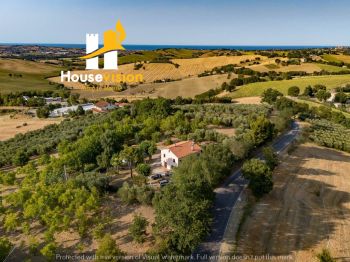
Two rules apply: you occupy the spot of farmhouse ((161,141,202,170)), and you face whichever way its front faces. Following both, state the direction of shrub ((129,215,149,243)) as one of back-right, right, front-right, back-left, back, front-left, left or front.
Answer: front-left

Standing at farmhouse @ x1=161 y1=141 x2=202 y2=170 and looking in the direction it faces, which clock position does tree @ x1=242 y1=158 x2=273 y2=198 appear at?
The tree is roughly at 9 o'clock from the farmhouse.

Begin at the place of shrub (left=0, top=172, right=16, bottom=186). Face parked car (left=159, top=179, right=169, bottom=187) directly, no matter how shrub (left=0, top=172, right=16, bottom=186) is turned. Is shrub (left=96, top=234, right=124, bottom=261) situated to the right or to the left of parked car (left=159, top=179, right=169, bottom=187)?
right

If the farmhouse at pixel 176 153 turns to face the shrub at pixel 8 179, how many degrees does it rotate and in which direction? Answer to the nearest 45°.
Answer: approximately 45° to its right

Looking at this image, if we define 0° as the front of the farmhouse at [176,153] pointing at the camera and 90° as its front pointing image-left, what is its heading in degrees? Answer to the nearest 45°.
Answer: approximately 45°

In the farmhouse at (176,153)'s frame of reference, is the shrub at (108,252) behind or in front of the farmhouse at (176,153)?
in front

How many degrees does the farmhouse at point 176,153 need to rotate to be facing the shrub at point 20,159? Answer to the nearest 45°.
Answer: approximately 45° to its right

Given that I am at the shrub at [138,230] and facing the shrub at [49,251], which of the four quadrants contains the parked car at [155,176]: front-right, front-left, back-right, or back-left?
back-right

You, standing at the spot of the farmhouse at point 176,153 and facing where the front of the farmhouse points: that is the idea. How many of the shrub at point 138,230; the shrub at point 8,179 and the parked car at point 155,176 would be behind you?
0

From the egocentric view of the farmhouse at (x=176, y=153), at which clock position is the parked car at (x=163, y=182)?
The parked car is roughly at 11 o'clock from the farmhouse.

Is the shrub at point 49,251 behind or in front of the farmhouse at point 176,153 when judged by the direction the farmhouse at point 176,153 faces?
in front

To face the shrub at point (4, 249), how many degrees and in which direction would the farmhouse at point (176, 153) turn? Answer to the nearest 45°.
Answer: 0° — it already faces it
